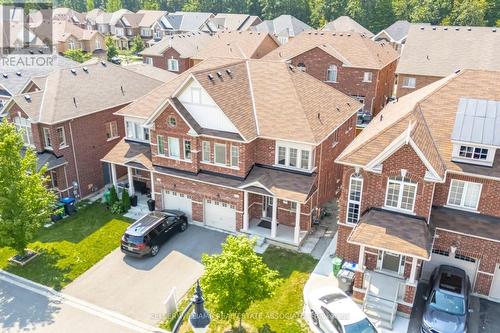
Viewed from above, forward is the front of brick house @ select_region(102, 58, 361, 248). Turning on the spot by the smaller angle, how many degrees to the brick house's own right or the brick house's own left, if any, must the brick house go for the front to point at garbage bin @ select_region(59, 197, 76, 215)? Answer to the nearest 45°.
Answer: approximately 45° to the brick house's own right

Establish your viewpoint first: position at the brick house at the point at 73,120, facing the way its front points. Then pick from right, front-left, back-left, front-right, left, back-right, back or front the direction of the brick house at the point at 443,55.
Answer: back-left

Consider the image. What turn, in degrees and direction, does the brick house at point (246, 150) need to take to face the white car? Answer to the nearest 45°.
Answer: approximately 45° to its left

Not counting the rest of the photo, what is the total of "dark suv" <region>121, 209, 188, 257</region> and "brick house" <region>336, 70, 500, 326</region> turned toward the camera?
1

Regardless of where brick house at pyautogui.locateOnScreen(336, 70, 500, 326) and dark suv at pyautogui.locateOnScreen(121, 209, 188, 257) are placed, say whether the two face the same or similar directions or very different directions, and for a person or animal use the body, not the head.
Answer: very different directions

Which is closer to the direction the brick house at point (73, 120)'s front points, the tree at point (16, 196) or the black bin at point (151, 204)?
the tree

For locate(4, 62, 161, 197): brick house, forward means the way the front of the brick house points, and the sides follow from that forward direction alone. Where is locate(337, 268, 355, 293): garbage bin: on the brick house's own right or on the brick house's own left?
on the brick house's own left

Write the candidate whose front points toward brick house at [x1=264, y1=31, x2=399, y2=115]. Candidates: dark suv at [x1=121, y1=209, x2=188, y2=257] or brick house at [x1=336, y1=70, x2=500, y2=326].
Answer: the dark suv

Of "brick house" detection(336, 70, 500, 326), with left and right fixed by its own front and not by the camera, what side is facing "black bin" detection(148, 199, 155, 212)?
right
